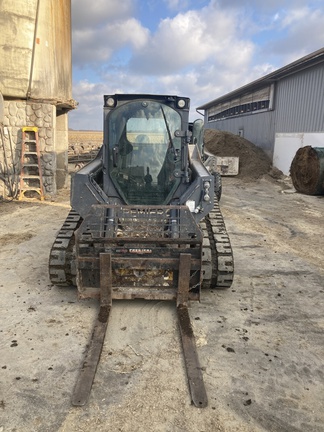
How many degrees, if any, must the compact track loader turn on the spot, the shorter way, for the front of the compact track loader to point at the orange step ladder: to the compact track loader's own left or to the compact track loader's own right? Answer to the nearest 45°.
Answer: approximately 135° to the compact track loader's own right

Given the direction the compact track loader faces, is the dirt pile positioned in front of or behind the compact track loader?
behind

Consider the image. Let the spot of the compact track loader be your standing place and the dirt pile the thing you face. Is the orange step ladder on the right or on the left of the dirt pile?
left

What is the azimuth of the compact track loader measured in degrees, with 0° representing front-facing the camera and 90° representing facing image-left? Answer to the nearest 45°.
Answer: approximately 0°

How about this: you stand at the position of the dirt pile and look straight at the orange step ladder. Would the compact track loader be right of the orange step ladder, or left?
left

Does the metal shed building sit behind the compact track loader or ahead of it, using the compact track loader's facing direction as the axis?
behind
